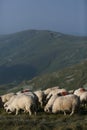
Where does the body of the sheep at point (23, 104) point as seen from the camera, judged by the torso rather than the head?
to the viewer's left

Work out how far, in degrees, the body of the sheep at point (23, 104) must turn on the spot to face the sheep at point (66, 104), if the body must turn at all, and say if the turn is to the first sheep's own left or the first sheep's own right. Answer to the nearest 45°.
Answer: approximately 180°
